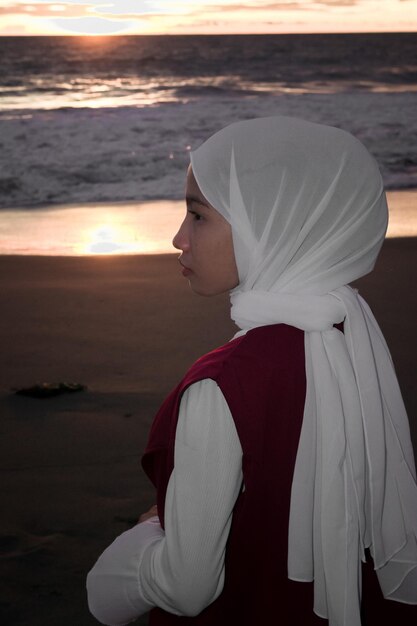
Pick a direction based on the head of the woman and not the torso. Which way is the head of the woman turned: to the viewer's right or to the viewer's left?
to the viewer's left

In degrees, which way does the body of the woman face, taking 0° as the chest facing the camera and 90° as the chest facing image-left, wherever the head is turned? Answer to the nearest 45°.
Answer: approximately 135°
